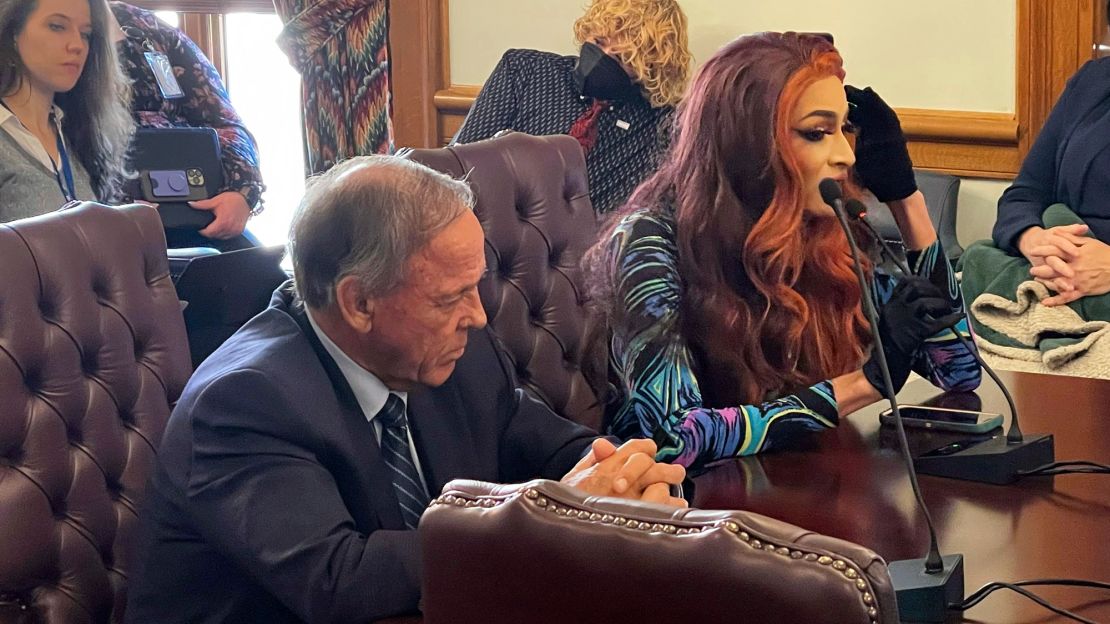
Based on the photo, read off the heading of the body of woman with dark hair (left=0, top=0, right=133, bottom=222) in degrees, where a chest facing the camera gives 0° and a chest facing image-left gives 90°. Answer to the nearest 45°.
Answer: approximately 315°

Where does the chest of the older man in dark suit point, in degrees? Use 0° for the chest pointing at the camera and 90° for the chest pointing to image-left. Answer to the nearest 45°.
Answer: approximately 315°

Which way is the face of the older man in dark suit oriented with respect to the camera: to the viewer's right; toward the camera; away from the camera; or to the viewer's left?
to the viewer's right
